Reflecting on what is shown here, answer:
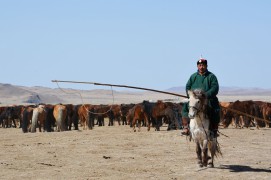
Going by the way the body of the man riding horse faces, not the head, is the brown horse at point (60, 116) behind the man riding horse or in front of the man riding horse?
behind

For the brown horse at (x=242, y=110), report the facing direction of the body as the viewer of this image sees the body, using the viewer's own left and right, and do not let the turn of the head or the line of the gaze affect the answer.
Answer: facing to the left of the viewer

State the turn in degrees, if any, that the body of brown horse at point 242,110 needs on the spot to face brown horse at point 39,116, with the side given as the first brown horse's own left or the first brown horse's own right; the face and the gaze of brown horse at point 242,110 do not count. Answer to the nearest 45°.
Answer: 0° — it already faces it

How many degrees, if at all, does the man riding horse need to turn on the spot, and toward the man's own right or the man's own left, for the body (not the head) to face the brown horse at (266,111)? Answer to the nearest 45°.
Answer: approximately 180°
